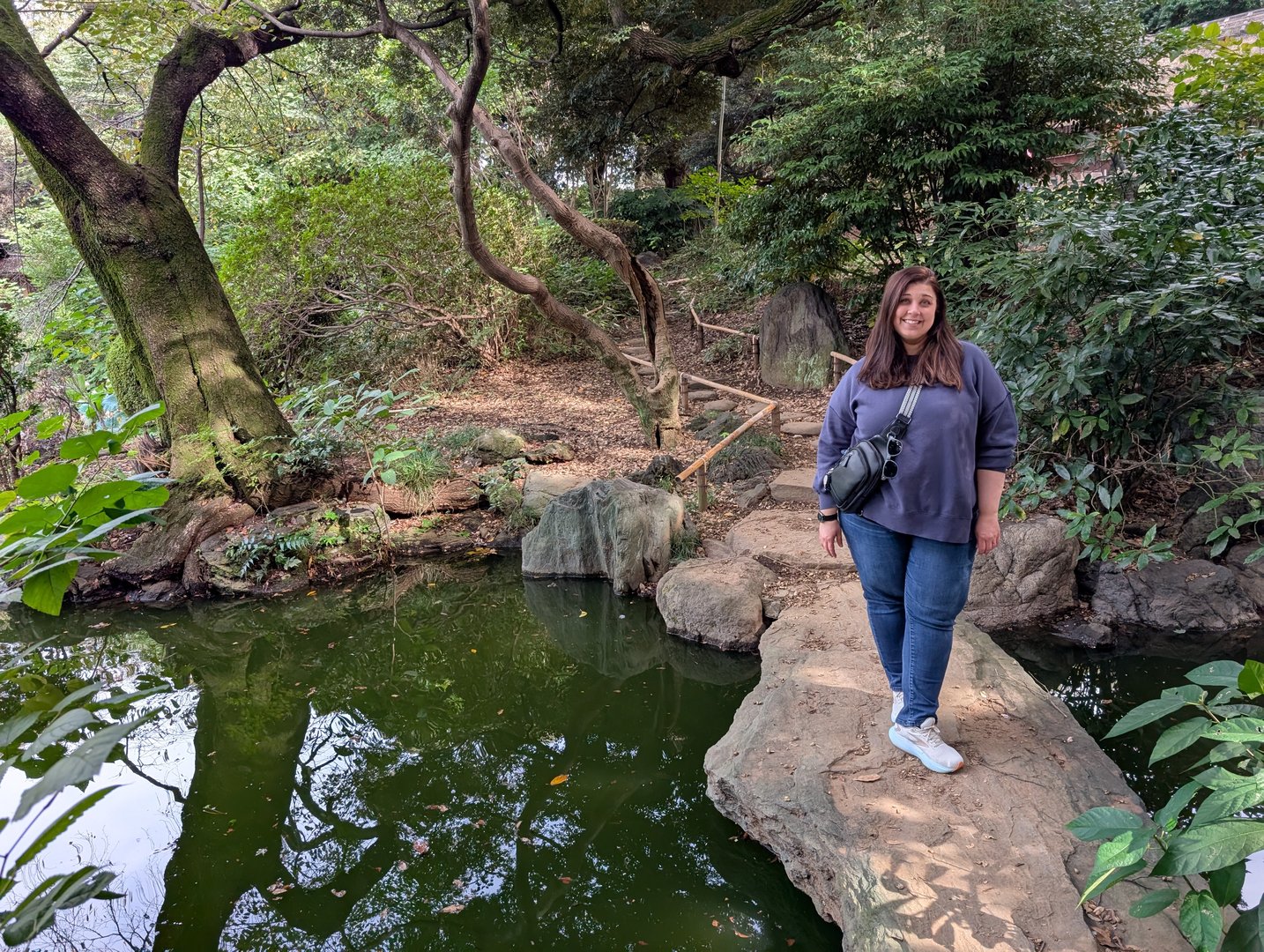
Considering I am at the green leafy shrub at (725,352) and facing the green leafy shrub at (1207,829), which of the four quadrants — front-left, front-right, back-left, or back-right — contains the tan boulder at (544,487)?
front-right

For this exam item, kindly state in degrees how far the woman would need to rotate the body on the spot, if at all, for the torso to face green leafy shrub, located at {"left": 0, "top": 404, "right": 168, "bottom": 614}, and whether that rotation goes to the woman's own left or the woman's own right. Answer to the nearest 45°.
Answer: approximately 45° to the woman's own right

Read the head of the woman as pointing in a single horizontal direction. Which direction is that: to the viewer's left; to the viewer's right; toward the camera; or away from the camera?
toward the camera

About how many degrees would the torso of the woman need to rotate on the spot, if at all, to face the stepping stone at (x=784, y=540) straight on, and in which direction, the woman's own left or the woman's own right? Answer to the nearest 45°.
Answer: approximately 180°

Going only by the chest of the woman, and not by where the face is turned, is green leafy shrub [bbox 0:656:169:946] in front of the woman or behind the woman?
in front

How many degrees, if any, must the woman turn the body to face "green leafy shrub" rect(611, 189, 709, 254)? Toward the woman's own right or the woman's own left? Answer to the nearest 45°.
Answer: approximately 180°

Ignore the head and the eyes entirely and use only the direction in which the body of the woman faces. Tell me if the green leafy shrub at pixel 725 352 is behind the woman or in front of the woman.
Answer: behind

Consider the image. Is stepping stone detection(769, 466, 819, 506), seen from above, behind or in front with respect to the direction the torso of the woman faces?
behind

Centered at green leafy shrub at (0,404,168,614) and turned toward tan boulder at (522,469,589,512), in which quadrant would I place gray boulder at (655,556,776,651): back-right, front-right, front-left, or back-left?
front-right

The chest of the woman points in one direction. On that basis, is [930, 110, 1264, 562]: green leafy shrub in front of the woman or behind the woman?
behind

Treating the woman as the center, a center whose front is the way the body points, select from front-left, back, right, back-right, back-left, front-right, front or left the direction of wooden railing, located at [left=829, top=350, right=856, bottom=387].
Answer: back

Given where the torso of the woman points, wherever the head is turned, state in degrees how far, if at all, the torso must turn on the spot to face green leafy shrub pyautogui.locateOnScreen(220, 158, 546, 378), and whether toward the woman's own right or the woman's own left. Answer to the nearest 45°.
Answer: approximately 135° to the woman's own right

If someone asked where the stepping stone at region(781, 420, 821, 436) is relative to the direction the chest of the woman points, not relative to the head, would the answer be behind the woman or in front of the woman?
behind

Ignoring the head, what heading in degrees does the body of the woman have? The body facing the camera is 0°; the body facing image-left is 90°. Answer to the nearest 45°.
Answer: approximately 0°

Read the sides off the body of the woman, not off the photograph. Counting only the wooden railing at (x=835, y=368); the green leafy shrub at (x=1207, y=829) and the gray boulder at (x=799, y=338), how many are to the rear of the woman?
2

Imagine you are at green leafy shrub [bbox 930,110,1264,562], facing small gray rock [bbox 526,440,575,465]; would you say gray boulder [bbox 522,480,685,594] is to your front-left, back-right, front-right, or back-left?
front-left
